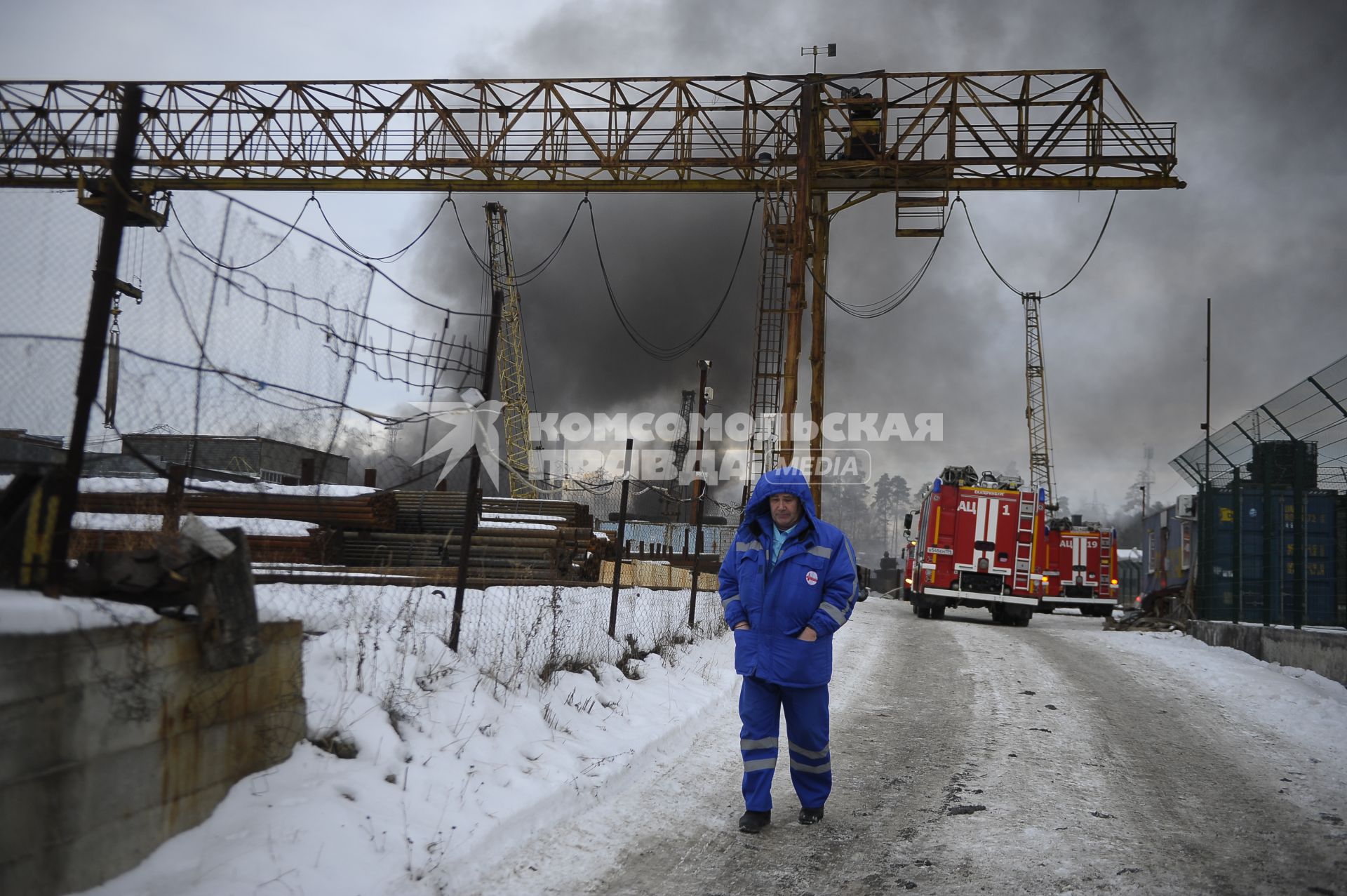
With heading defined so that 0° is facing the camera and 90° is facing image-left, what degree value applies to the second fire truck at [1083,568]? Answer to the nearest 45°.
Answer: approximately 180°

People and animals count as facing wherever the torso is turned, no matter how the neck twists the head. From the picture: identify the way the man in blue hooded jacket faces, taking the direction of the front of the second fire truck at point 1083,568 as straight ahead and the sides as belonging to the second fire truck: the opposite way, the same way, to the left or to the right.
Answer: the opposite way

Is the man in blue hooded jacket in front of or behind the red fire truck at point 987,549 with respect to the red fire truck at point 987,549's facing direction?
behind

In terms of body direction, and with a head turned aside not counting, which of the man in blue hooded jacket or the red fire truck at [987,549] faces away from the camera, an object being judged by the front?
the red fire truck

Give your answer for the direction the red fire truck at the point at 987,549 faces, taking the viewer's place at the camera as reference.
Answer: facing away from the viewer
